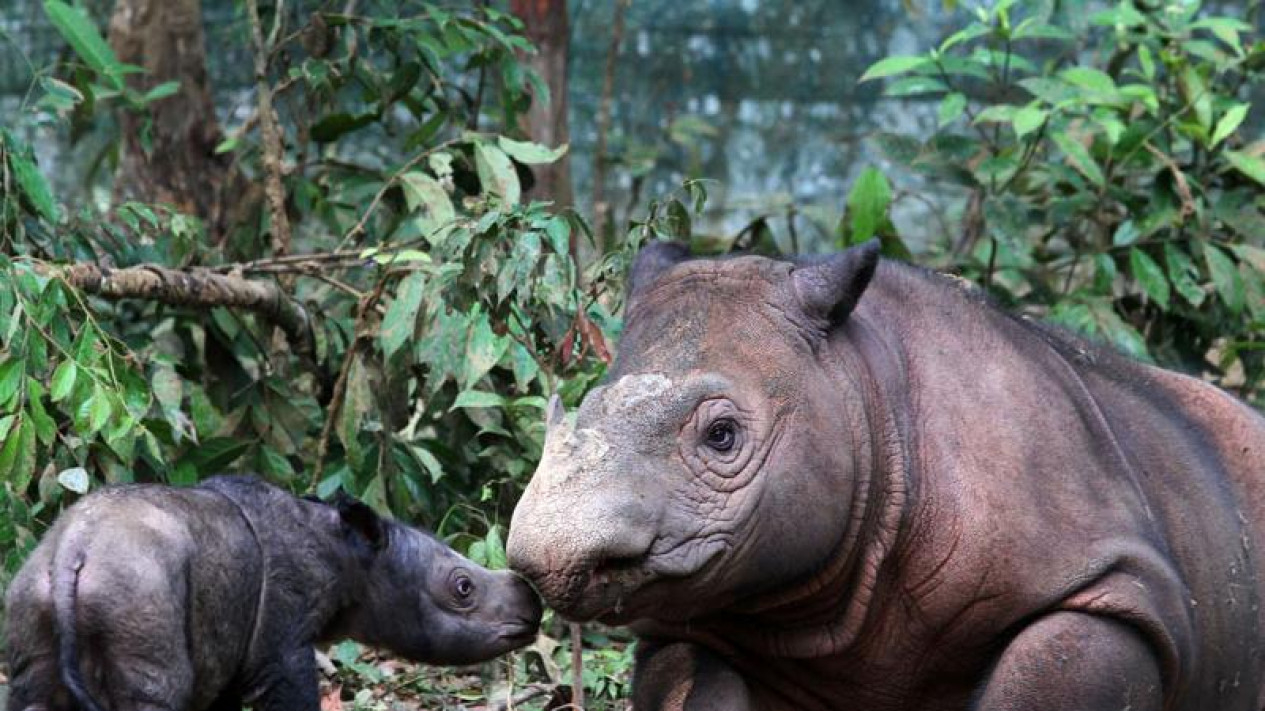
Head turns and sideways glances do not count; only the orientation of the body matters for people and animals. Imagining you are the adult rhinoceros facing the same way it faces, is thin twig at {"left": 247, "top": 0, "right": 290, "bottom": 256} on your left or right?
on your right

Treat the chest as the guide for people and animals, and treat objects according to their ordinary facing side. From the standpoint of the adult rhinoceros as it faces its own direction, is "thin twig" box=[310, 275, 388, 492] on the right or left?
on its right

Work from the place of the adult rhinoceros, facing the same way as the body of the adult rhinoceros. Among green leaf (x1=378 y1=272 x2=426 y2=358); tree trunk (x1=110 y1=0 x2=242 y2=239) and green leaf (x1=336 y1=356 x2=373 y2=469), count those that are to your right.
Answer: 3

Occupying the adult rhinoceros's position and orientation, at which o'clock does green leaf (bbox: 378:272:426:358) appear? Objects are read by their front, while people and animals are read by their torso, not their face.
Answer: The green leaf is roughly at 3 o'clock from the adult rhinoceros.

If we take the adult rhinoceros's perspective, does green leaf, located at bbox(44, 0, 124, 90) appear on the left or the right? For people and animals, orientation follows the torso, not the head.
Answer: on its right

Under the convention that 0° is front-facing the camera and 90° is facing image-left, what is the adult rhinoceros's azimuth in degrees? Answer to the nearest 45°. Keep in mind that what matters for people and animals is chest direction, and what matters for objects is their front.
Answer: approximately 45°

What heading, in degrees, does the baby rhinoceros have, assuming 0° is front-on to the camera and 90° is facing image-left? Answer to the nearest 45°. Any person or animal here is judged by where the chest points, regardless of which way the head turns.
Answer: approximately 225°

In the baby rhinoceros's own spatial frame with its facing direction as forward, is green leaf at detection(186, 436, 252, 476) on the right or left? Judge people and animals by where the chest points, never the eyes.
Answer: on its left

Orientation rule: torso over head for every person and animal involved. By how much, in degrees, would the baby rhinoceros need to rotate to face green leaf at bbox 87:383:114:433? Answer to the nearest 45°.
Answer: approximately 90° to its left

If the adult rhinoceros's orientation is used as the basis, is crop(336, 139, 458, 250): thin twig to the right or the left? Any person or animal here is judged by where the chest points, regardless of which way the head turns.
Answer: on its right

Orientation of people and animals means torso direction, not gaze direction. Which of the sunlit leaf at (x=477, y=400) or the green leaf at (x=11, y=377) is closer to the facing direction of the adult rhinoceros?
the green leaf

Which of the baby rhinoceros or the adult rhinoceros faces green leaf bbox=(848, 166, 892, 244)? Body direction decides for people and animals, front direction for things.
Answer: the baby rhinoceros

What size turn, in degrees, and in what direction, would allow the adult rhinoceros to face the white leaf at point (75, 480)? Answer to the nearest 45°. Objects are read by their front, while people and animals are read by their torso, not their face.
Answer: approximately 45° to its right

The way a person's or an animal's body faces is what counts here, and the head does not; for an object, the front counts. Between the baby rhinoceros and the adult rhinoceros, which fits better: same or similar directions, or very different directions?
very different directions
